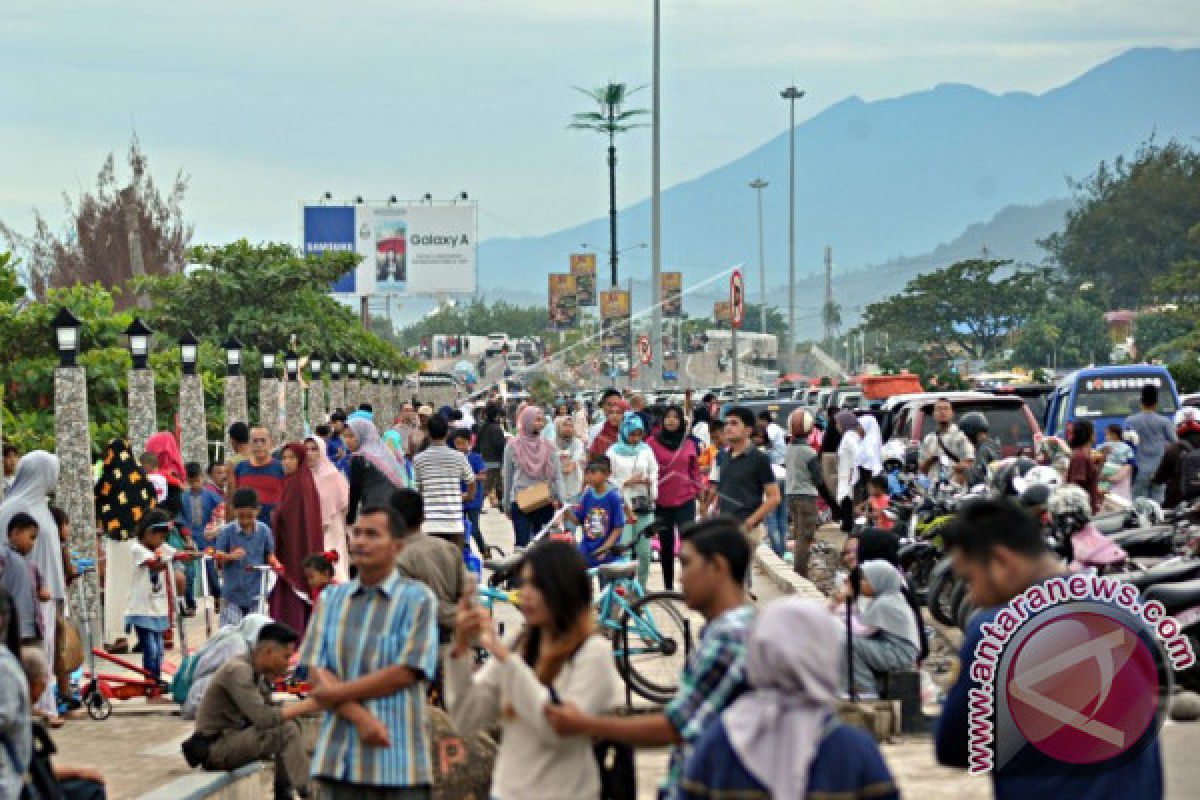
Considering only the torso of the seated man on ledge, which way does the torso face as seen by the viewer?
to the viewer's right

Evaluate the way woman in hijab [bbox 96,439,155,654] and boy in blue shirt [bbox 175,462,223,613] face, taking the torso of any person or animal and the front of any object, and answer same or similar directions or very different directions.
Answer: very different directions

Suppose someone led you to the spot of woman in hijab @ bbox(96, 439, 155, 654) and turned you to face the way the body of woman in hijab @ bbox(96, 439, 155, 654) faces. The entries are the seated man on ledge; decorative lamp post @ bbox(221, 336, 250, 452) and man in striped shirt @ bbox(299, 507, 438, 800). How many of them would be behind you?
2

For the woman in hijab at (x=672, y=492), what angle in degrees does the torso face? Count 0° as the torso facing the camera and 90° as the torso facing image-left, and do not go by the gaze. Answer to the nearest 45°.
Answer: approximately 0°

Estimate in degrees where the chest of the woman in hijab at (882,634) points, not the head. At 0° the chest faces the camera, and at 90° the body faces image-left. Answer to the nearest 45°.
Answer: approximately 90°

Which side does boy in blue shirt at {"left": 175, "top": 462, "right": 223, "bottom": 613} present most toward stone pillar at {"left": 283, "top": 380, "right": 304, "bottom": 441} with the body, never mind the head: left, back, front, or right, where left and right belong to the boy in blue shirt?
back

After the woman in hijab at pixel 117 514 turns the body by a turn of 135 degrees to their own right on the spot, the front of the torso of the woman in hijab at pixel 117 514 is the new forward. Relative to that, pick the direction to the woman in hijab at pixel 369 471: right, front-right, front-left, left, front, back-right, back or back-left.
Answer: front

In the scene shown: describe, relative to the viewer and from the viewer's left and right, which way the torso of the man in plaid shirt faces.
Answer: facing to the left of the viewer

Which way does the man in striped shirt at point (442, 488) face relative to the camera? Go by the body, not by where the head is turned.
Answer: away from the camera

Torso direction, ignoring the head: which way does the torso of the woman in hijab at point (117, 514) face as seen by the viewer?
away from the camera

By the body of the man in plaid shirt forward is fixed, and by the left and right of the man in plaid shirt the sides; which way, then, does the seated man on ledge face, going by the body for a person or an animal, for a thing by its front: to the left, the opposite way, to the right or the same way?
the opposite way
